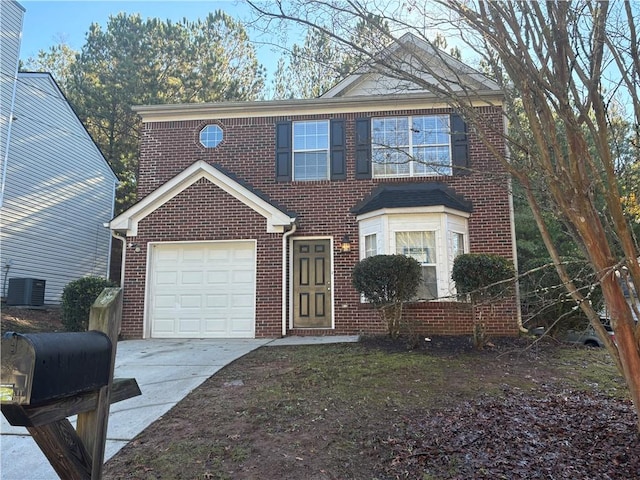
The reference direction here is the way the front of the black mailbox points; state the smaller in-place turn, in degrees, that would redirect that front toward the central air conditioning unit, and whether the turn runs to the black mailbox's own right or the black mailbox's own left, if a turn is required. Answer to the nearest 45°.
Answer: approximately 135° to the black mailbox's own right

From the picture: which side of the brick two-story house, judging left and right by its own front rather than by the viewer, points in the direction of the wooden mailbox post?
front

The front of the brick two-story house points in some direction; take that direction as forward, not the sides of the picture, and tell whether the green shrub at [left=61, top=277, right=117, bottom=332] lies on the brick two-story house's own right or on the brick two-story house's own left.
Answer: on the brick two-story house's own right

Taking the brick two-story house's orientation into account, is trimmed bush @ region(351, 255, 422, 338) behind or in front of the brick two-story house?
in front

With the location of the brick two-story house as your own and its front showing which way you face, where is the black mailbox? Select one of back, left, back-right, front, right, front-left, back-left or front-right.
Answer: front

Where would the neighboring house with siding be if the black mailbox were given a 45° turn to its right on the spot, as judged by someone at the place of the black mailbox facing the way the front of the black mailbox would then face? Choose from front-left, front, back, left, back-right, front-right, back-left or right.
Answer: right

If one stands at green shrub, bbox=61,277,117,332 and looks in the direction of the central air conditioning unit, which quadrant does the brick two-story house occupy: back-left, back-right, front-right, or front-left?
back-right

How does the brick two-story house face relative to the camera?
toward the camera

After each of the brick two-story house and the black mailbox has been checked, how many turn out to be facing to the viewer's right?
0

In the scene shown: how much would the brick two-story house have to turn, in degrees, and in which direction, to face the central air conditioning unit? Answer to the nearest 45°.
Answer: approximately 90° to its right

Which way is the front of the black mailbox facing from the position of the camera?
facing the viewer and to the left of the viewer

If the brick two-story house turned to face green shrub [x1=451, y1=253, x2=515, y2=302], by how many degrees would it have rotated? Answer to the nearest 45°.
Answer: approximately 45° to its left

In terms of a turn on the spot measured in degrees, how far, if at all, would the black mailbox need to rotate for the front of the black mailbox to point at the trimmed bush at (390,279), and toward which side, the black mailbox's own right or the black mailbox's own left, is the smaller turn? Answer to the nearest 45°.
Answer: approximately 180°
